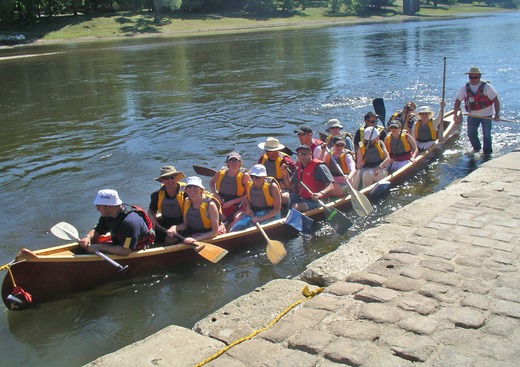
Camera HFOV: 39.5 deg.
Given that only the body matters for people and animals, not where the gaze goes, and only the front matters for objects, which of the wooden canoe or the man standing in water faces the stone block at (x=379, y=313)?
the man standing in water

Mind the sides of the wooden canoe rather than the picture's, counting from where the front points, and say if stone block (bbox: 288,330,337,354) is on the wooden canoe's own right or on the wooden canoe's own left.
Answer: on the wooden canoe's own left

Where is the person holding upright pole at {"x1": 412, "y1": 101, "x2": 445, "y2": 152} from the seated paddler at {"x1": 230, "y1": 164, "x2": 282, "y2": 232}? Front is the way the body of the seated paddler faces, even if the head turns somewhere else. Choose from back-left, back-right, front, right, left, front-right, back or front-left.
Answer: back

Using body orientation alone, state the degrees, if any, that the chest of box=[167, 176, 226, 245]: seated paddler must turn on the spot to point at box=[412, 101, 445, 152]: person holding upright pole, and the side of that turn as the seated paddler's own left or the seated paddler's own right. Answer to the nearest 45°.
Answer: approximately 180°

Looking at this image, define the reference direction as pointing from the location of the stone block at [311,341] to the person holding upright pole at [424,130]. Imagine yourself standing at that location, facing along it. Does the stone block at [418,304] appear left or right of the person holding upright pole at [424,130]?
right

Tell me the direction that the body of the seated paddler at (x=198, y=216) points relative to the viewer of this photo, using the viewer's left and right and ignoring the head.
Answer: facing the viewer and to the left of the viewer

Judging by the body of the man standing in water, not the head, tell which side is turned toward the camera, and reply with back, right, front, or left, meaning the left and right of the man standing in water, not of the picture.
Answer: front

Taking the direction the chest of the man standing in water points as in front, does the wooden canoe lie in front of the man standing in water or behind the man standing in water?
in front

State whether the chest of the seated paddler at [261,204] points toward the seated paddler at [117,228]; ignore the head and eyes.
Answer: yes

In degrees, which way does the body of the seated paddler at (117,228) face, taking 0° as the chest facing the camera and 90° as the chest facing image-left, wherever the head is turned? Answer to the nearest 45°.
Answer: approximately 45°

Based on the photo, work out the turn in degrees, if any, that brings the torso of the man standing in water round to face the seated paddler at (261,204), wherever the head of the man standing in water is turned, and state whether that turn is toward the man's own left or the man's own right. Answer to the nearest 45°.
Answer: approximately 45° to the man's own right

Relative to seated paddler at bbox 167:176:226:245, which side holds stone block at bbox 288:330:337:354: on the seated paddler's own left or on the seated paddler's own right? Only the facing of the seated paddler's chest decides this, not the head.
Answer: on the seated paddler's own left

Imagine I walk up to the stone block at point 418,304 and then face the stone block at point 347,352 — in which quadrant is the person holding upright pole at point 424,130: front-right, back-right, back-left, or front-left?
back-right
